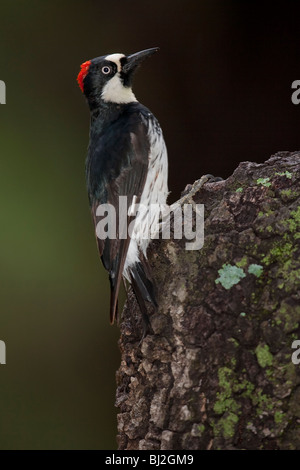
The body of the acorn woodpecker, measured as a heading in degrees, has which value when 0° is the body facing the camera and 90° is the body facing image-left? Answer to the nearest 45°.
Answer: approximately 270°
